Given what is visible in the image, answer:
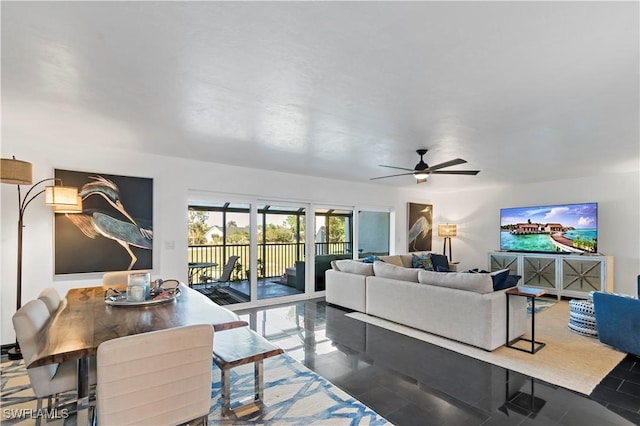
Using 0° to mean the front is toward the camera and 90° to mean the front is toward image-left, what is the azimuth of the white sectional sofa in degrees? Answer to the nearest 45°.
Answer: approximately 225°

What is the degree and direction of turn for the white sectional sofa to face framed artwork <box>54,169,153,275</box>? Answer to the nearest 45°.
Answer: approximately 135° to its left

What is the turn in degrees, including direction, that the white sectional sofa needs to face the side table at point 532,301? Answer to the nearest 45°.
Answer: approximately 45° to its right

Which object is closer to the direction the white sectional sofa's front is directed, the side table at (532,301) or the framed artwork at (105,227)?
the side table

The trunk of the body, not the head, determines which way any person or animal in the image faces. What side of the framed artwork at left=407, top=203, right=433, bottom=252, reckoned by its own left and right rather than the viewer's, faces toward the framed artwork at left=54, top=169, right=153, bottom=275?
right

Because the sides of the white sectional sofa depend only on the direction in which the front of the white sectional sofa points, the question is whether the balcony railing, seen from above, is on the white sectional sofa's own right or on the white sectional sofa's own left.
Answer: on the white sectional sofa's own left

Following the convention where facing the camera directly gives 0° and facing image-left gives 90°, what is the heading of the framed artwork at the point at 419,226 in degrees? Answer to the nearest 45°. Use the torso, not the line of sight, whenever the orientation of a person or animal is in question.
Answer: approximately 315°

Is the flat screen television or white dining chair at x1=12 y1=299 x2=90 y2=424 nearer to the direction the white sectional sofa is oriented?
the flat screen television

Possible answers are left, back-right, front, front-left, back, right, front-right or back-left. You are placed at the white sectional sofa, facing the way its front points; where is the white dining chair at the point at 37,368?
back

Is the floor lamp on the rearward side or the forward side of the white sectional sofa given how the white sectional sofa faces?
on the rearward side
